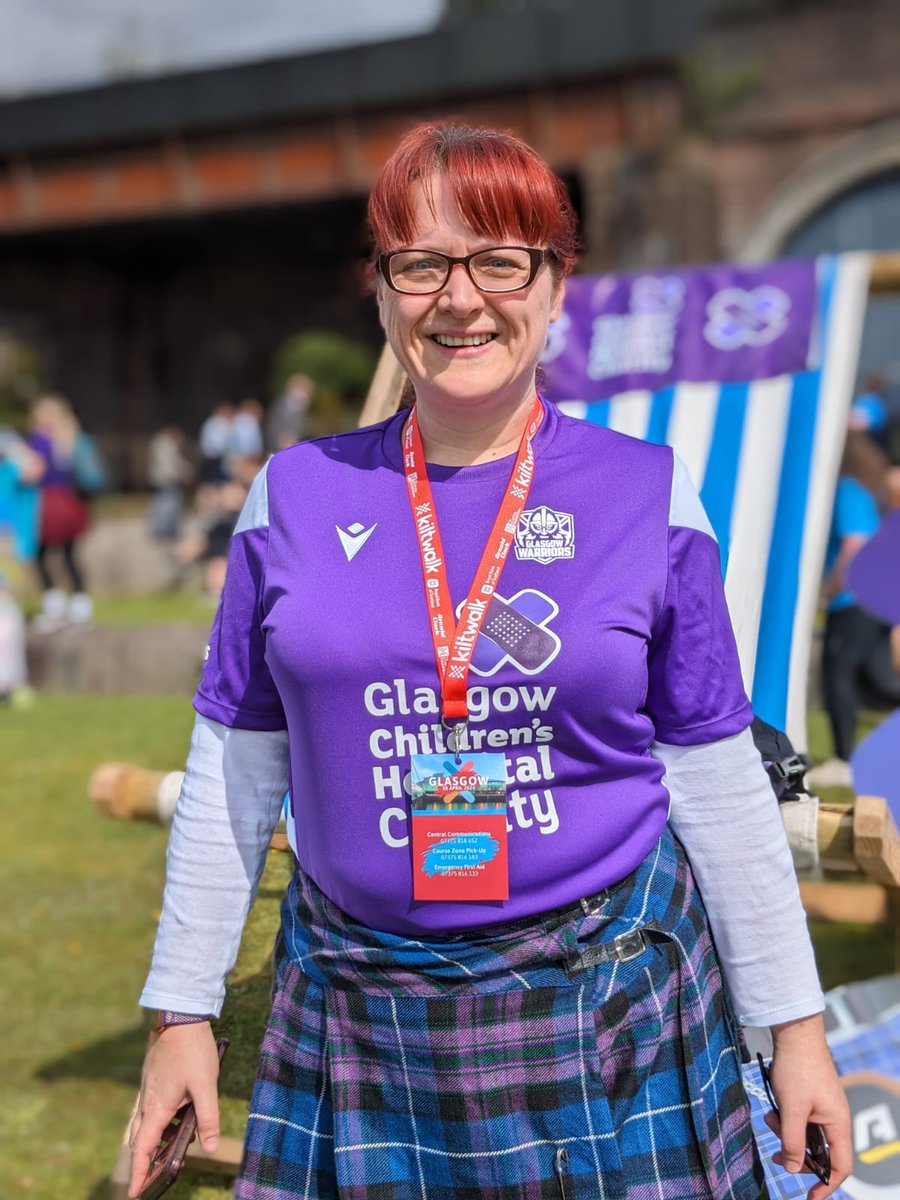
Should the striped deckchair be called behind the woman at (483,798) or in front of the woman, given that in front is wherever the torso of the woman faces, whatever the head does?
behind

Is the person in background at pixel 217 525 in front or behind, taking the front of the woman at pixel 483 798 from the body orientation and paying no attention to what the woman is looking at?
behind

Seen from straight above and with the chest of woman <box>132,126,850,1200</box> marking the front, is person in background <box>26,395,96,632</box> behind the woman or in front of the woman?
behind

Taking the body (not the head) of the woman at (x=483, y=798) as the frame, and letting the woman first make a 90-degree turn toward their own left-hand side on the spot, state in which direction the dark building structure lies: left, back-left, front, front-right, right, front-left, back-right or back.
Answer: left

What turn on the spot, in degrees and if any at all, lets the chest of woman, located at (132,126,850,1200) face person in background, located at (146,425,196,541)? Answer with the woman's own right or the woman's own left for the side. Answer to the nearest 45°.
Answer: approximately 180°
